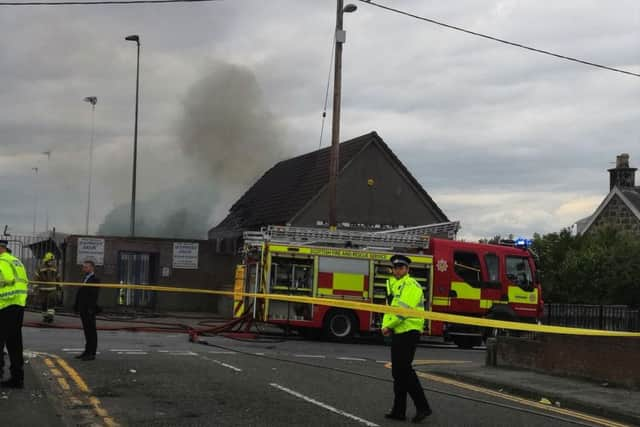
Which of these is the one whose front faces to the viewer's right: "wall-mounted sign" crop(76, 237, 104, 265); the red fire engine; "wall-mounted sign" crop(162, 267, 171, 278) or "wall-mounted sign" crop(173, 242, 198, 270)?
the red fire engine

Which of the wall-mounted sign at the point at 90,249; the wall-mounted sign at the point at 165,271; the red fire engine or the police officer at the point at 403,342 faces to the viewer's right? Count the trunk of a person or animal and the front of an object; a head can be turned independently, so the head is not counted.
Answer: the red fire engine

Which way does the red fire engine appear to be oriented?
to the viewer's right

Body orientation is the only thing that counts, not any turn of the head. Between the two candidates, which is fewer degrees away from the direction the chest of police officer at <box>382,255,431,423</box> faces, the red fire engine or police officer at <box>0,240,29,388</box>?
the police officer

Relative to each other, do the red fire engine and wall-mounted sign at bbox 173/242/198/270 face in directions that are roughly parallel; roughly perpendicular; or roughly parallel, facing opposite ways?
roughly perpendicular

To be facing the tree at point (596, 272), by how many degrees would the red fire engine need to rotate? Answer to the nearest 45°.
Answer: approximately 45° to its left

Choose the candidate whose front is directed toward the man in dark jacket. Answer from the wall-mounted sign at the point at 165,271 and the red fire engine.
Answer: the wall-mounted sign

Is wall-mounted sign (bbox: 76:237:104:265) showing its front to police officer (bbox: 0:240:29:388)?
yes

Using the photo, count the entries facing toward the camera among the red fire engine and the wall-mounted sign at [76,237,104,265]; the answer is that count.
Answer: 1

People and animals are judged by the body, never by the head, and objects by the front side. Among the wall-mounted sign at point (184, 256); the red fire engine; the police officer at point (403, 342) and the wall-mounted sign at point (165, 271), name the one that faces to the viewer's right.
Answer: the red fire engine

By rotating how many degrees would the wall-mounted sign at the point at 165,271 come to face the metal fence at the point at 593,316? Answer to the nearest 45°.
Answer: approximately 45° to its left

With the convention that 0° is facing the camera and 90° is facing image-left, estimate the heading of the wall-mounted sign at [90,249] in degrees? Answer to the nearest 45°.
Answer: approximately 0°
